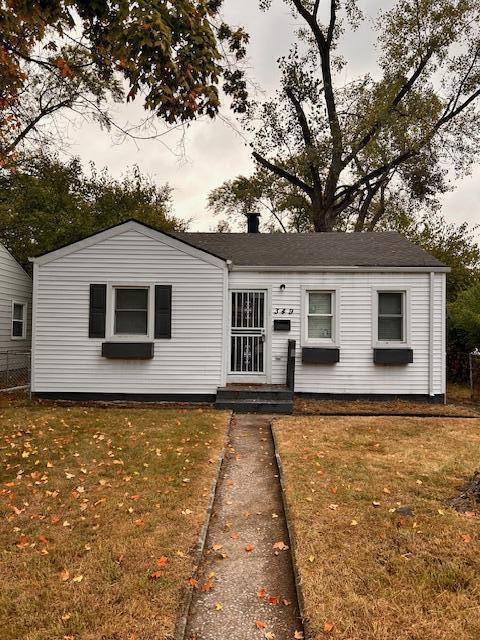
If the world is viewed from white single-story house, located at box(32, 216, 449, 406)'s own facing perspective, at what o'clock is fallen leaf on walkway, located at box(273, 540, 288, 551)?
The fallen leaf on walkway is roughly at 12 o'clock from the white single-story house.

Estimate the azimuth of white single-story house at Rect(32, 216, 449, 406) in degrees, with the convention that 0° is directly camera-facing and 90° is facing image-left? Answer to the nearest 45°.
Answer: approximately 0°

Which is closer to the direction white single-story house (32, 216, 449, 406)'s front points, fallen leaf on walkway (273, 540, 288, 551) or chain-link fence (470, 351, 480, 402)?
the fallen leaf on walkway

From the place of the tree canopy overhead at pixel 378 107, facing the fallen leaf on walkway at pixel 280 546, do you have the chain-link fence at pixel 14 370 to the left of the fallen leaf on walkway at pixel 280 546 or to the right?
right

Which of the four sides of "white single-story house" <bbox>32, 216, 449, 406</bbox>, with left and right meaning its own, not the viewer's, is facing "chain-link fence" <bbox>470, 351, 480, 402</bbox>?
left

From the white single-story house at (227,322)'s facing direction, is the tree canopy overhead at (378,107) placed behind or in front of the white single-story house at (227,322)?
behind

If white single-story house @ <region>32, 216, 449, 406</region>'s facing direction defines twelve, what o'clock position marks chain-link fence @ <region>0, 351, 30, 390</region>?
The chain-link fence is roughly at 4 o'clock from the white single-story house.

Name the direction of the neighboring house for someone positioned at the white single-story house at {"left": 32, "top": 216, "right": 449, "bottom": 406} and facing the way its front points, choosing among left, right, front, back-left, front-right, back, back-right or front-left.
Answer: back-right

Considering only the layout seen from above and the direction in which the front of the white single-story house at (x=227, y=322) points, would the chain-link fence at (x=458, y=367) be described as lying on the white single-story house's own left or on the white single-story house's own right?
on the white single-story house's own left
